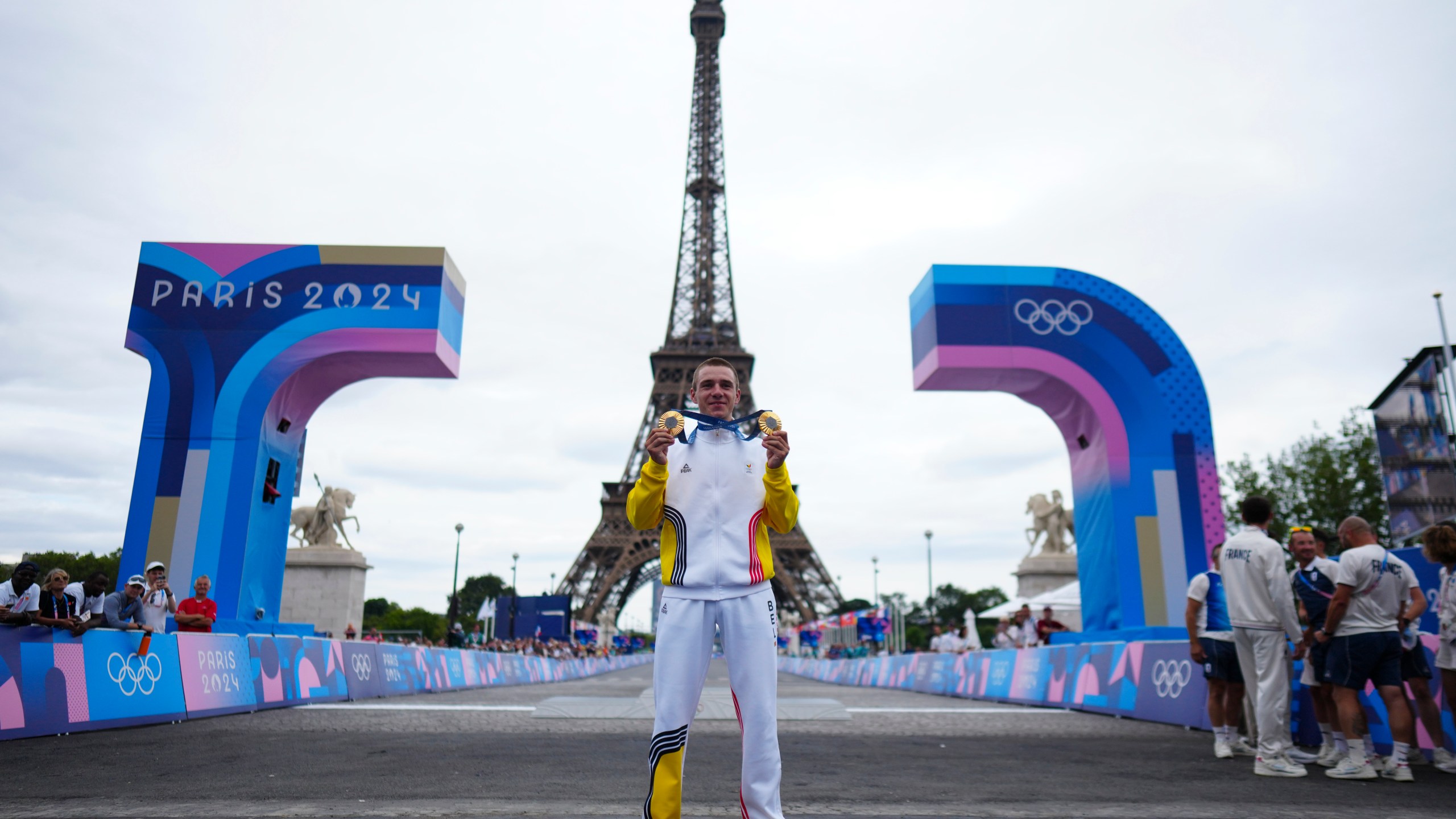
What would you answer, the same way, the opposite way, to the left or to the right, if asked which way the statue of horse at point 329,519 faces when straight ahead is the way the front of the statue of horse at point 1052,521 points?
the opposite way

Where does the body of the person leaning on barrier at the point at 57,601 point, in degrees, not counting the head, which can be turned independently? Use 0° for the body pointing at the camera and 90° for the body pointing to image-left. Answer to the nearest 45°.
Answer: approximately 315°

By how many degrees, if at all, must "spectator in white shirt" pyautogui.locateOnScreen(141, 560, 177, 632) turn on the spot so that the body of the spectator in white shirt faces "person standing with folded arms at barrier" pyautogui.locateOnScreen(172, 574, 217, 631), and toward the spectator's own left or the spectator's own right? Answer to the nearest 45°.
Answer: approximately 135° to the spectator's own left

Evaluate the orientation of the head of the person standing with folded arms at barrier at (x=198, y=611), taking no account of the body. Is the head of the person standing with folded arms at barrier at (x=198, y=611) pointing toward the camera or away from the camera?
toward the camera

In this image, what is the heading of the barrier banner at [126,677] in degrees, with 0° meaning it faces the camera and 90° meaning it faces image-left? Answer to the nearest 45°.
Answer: approximately 315°

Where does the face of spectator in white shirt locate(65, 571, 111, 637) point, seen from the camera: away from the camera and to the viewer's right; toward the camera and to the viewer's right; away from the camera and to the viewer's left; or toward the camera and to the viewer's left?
toward the camera and to the viewer's right

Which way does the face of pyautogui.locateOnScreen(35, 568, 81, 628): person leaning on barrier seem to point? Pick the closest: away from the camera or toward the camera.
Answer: toward the camera

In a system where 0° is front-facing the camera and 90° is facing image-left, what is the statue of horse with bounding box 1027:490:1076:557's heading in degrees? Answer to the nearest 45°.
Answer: approximately 45°

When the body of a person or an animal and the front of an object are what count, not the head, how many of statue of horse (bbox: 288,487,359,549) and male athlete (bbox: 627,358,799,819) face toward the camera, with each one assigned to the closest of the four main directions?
1

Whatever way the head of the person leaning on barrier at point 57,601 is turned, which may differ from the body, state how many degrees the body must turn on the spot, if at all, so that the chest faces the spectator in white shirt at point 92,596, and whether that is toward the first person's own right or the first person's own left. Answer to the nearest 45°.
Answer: approximately 135° to the first person's own left

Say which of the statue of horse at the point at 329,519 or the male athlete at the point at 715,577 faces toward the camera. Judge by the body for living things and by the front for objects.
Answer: the male athlete

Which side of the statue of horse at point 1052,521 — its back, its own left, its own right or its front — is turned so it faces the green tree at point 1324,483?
back

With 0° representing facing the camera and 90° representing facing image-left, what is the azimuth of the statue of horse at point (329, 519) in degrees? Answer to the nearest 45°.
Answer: approximately 270°

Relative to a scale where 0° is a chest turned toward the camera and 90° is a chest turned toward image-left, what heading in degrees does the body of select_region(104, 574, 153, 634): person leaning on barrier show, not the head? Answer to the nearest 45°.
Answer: approximately 315°

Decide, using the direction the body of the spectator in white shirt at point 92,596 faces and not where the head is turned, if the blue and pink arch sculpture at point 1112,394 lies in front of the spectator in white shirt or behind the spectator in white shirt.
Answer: in front

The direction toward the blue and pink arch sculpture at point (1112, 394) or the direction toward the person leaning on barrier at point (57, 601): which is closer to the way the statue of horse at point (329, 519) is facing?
the blue and pink arch sculpture

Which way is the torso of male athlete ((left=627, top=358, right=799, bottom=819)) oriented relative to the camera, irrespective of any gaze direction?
toward the camera
